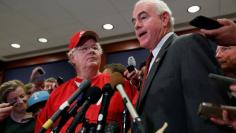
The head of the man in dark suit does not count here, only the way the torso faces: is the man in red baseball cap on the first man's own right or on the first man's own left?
on the first man's own right

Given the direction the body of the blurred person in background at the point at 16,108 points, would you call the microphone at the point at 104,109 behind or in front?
in front

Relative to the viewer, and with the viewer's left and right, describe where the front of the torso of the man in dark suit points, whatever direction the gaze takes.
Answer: facing the viewer and to the left of the viewer

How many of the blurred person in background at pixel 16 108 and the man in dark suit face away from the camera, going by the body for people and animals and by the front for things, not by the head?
0

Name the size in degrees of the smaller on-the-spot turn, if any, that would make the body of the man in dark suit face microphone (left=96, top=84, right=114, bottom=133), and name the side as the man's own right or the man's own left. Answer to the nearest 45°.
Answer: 0° — they already face it

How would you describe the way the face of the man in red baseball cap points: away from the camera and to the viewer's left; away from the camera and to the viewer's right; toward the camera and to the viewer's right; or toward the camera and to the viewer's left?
toward the camera and to the viewer's right

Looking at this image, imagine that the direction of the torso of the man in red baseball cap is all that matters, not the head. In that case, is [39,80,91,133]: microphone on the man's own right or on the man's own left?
on the man's own right

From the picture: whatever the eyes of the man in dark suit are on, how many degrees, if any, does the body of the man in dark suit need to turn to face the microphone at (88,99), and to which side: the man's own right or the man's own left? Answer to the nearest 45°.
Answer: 0° — they already face it

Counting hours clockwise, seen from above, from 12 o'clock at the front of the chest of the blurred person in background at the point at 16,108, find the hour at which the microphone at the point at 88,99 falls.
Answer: The microphone is roughly at 1 o'clock from the blurred person in background.

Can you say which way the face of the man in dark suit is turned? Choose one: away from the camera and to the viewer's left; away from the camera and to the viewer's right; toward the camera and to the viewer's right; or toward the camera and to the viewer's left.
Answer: toward the camera and to the viewer's left

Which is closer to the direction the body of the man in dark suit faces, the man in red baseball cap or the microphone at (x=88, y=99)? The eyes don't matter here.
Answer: the microphone

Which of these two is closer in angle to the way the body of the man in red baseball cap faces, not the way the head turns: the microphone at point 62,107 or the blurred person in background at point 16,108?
the microphone
